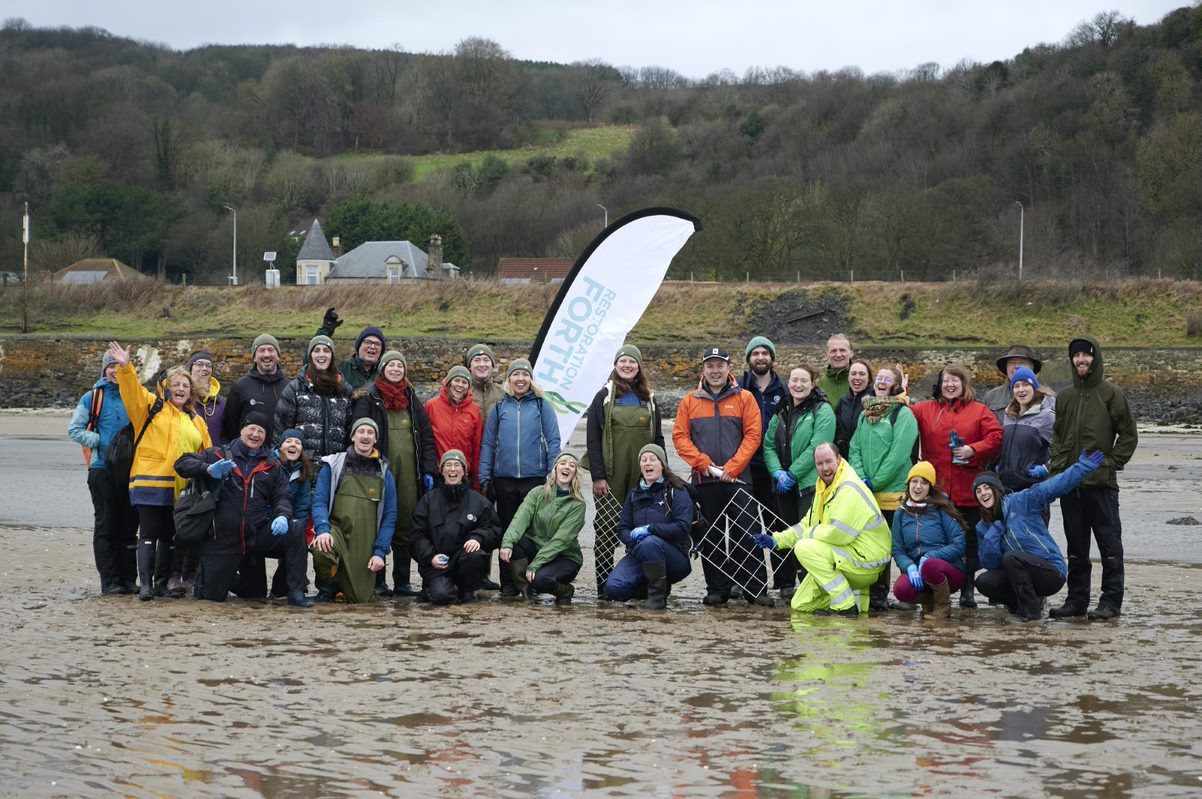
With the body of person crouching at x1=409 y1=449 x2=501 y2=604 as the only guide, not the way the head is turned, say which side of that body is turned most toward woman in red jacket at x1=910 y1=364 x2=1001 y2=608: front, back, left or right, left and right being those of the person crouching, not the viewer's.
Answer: left

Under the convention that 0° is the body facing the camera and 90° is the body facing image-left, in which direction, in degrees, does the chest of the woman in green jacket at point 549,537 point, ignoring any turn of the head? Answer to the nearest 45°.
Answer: approximately 45°

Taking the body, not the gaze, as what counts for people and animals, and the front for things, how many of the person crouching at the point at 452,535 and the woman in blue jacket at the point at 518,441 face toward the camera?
2

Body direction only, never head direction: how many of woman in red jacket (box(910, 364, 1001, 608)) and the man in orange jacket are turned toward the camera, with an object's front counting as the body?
2

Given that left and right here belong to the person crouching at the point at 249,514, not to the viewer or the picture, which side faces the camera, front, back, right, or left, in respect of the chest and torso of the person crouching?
front

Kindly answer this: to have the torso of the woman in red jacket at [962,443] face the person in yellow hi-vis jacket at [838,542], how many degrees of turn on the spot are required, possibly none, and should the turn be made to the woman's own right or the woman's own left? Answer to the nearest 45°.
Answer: approximately 45° to the woman's own right

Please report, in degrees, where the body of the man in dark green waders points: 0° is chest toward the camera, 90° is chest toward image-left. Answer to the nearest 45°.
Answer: approximately 0°

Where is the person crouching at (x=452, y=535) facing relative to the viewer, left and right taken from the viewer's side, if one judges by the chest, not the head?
facing the viewer

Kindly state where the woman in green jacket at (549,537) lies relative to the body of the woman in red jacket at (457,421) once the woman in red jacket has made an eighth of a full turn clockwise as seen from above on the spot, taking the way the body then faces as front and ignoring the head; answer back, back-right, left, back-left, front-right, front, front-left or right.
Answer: left

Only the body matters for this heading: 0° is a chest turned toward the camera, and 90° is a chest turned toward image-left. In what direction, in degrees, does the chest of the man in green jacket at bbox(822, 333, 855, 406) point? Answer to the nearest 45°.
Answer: approximately 0°

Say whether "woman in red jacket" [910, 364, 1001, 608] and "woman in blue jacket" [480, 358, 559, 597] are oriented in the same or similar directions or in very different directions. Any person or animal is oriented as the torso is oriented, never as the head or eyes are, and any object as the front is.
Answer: same or similar directions

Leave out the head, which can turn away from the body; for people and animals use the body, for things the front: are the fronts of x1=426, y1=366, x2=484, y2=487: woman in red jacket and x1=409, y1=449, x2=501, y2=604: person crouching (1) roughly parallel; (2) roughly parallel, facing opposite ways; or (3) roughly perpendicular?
roughly parallel

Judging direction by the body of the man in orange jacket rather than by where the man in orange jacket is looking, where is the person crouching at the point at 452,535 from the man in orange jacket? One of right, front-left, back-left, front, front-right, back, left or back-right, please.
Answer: right
